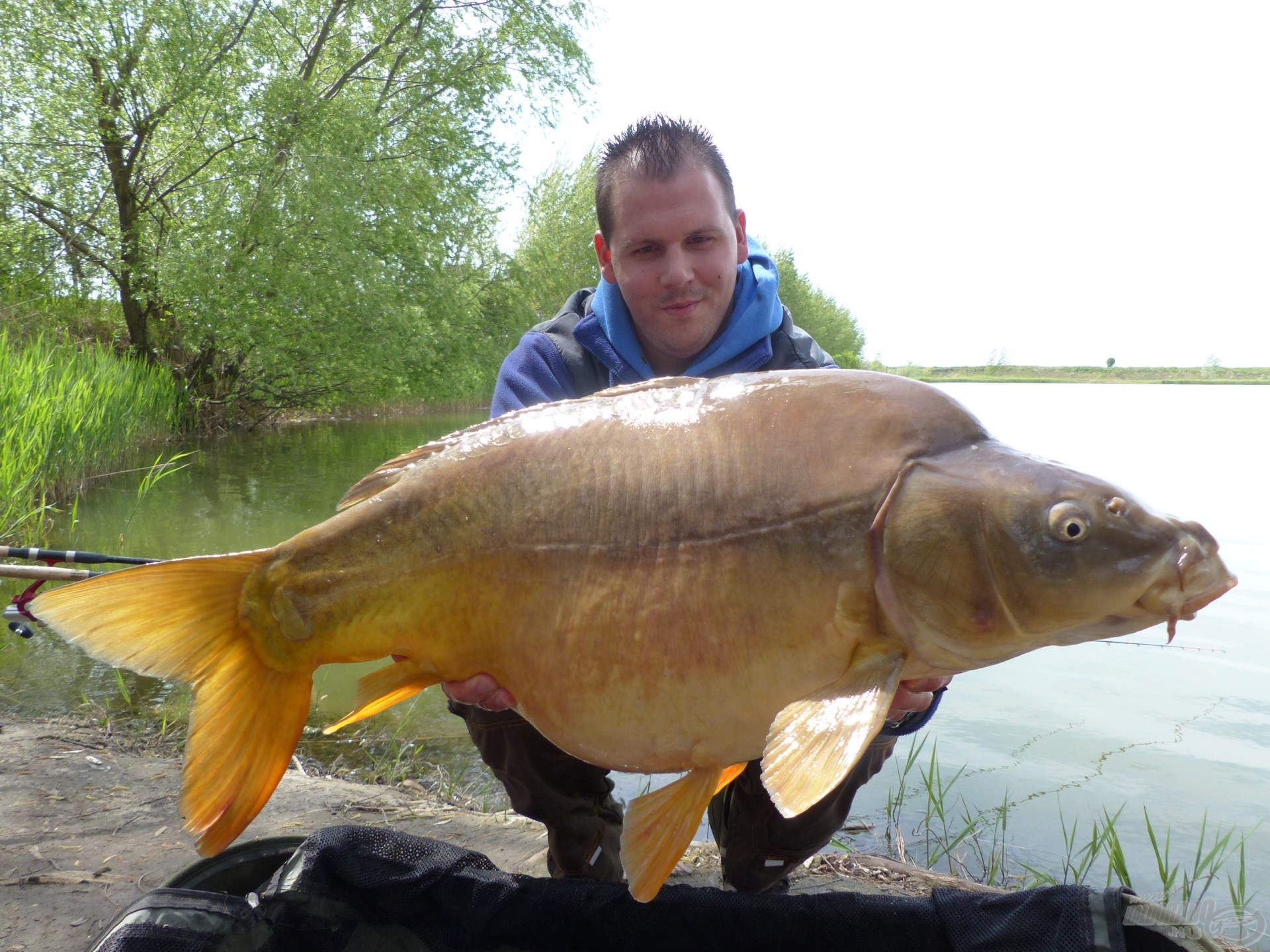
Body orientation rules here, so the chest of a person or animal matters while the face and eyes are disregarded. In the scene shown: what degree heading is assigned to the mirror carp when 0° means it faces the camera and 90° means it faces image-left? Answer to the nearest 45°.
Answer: approximately 270°

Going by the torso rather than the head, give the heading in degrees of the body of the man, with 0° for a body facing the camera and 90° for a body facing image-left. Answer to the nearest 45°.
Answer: approximately 0°

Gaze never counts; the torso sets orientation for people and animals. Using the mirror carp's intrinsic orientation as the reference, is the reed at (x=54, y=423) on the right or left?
on its left

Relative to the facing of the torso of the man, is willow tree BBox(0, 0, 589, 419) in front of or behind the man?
behind

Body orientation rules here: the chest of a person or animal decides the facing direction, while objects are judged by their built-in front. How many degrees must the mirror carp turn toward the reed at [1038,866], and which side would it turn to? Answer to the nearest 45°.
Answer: approximately 45° to its left

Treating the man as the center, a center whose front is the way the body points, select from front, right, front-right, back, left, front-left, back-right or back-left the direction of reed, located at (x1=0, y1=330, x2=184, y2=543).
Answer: back-right
